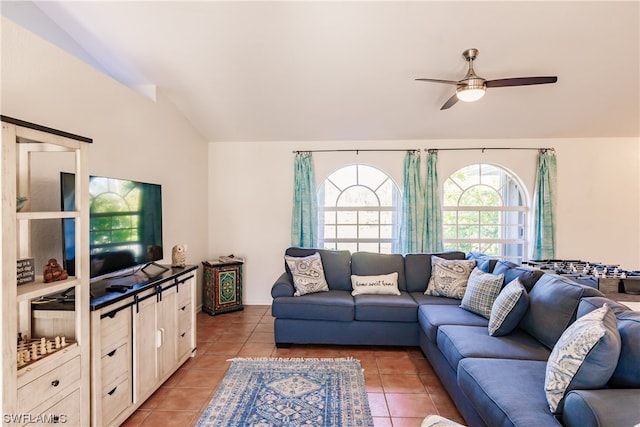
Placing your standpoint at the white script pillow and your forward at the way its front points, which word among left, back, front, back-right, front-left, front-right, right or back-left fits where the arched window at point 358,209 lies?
back

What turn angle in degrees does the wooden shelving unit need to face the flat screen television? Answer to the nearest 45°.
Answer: approximately 90° to its left

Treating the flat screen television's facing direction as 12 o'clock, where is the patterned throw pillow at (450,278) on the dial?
The patterned throw pillow is roughly at 11 o'clock from the flat screen television.

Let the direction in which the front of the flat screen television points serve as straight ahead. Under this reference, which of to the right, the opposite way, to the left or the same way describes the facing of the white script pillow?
to the right

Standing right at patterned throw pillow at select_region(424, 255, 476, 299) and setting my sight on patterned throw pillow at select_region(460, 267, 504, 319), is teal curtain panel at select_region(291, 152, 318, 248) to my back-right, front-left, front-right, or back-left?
back-right

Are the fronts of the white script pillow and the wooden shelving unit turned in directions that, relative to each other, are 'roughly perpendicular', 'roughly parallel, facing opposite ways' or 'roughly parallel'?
roughly perpendicular

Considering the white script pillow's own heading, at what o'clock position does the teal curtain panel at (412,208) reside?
The teal curtain panel is roughly at 7 o'clock from the white script pillow.

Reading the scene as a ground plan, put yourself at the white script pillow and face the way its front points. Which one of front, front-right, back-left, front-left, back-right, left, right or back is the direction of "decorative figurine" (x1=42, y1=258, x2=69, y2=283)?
front-right

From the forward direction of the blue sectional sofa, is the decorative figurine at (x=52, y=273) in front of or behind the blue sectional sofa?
in front
